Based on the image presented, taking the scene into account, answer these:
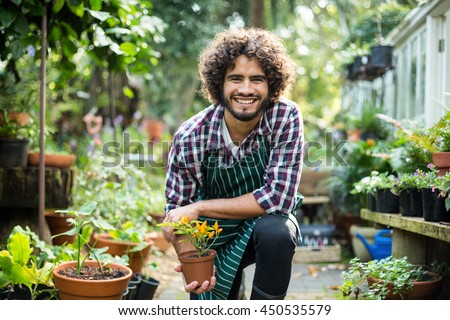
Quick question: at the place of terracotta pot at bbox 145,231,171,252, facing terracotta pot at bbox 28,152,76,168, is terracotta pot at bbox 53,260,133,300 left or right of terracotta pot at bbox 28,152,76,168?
left

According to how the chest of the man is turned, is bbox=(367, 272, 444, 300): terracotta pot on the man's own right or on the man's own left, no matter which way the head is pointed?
on the man's own left

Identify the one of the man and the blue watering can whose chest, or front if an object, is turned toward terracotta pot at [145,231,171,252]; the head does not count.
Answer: the blue watering can

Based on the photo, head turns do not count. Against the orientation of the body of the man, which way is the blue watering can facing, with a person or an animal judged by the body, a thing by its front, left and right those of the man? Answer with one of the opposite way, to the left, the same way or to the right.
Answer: to the right

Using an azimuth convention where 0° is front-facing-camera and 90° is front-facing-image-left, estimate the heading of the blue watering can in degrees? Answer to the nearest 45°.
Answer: approximately 90°

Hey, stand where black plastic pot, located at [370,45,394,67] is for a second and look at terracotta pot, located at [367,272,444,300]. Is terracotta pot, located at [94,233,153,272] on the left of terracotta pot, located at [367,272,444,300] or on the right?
right

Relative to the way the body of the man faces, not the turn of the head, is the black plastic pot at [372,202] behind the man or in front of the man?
behind

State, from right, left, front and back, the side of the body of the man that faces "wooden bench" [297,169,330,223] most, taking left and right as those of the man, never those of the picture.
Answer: back

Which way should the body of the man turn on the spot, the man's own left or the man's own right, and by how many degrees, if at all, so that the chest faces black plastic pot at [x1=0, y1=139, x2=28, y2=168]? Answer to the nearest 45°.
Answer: approximately 135° to the man's own right

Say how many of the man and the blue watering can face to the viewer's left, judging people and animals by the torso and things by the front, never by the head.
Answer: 1
